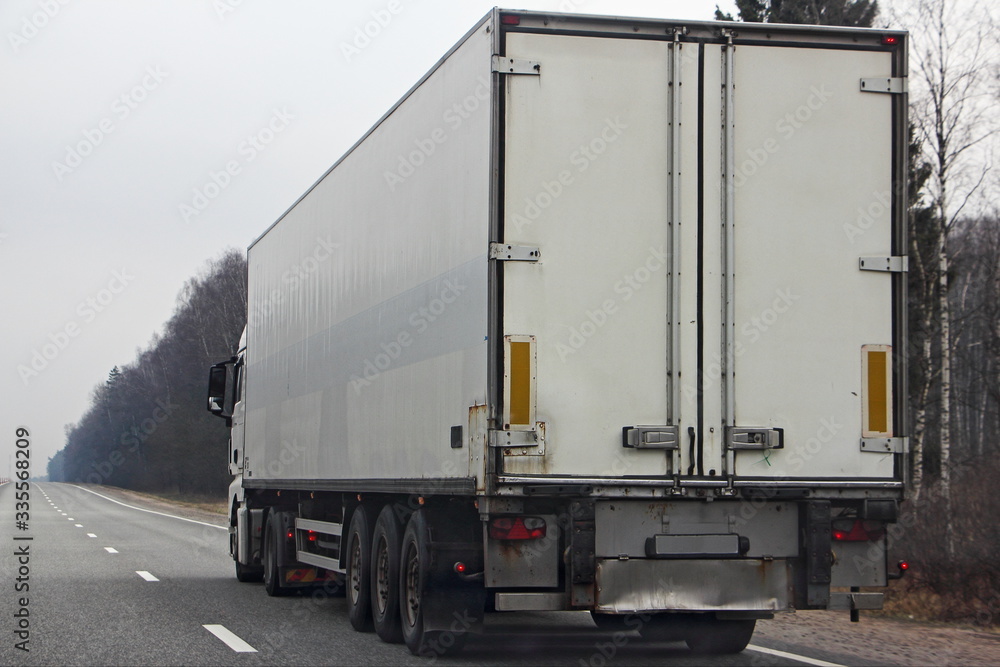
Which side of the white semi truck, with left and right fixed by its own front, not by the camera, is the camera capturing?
back
